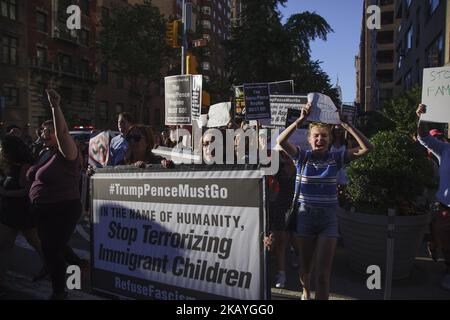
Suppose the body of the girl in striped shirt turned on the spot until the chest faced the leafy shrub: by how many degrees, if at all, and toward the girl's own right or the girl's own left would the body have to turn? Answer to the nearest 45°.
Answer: approximately 135° to the girl's own left

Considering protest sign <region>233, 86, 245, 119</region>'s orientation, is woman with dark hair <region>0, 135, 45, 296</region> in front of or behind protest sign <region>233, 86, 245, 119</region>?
in front

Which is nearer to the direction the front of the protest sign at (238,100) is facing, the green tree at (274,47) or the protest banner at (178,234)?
the protest banner

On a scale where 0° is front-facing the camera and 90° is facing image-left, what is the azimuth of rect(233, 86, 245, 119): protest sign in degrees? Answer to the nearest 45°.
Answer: approximately 0°

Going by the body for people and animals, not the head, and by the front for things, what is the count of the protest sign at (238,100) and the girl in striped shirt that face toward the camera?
2

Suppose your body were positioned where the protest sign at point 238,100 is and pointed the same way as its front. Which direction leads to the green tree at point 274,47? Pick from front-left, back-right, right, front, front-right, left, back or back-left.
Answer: back

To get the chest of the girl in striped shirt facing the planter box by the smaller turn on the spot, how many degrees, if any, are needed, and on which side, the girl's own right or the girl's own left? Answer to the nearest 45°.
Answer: approximately 135° to the girl's own left

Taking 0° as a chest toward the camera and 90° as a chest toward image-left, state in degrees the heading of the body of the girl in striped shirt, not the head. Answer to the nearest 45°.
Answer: approximately 0°
